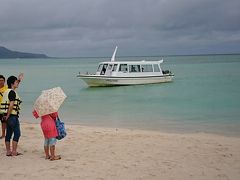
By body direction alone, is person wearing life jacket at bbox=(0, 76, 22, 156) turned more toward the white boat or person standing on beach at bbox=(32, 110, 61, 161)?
the person standing on beach

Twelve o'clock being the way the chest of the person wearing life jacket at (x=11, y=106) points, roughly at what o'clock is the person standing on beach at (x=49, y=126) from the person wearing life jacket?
The person standing on beach is roughly at 1 o'clock from the person wearing life jacket.

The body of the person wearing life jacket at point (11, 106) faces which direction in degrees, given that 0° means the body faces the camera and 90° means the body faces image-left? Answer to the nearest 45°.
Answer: approximately 270°
